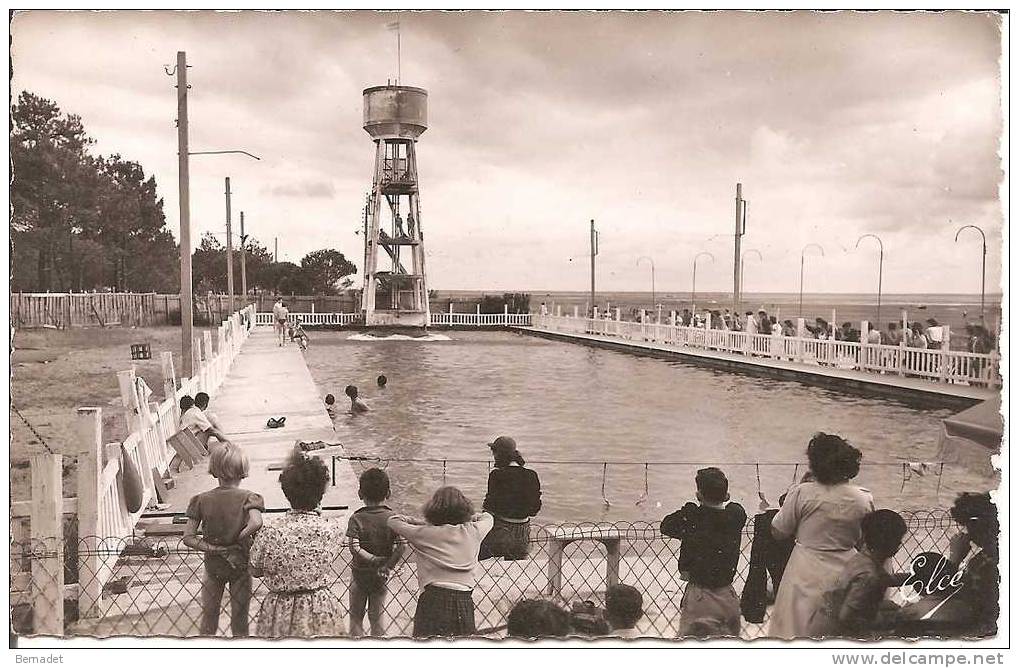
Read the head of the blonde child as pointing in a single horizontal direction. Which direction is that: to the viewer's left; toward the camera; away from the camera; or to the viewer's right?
away from the camera

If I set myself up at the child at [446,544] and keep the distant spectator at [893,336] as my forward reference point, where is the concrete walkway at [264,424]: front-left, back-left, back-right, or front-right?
front-left

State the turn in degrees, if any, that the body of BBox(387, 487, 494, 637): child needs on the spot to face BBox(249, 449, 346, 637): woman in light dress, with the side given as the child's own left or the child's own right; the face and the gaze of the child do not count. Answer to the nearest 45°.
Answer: approximately 90° to the child's own left

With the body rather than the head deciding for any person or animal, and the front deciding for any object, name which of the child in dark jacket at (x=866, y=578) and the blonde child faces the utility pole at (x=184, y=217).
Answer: the blonde child

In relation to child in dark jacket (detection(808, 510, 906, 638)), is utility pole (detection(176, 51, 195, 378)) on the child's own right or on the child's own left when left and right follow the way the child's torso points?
on the child's own left

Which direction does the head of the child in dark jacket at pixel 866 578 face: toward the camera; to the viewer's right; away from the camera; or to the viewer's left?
away from the camera

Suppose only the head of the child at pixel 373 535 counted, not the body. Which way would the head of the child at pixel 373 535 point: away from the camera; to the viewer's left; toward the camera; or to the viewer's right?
away from the camera

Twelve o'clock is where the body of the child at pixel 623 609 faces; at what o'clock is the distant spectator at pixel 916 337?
The distant spectator is roughly at 1 o'clock from the child.

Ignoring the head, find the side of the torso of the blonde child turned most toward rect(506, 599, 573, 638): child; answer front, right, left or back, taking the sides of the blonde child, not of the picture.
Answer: right

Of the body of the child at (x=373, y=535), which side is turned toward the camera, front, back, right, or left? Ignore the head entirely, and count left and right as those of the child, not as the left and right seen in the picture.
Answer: back

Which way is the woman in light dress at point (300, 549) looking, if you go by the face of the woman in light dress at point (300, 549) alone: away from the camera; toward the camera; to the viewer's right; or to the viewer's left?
away from the camera

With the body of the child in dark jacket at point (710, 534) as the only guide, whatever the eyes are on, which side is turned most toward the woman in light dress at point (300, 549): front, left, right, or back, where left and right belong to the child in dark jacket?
left

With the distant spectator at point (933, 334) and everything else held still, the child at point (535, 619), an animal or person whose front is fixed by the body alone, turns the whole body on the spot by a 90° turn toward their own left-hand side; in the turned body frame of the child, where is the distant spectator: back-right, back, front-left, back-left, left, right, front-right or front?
back-right

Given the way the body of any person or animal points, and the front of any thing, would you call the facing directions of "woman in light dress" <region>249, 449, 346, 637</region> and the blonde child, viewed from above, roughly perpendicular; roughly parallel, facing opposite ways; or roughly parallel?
roughly parallel

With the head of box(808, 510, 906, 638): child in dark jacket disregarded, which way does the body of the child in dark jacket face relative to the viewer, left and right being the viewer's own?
facing away from the viewer and to the right of the viewer

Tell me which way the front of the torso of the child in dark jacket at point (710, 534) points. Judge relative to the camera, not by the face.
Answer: away from the camera

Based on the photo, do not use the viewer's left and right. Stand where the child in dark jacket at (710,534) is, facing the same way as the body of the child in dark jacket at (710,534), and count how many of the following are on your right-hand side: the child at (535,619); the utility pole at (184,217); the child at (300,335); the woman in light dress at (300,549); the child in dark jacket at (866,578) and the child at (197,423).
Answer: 1

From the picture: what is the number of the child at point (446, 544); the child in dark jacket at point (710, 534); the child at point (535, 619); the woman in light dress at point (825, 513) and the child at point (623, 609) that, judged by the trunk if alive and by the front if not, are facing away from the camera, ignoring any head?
5

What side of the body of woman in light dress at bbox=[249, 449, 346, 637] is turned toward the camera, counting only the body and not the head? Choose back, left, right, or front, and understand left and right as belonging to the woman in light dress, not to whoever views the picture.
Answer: back

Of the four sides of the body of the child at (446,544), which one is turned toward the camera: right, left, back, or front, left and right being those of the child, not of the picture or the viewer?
back

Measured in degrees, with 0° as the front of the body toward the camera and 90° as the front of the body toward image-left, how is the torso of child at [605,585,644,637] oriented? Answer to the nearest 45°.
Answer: approximately 180°

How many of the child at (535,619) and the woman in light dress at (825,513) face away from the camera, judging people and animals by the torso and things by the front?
2
